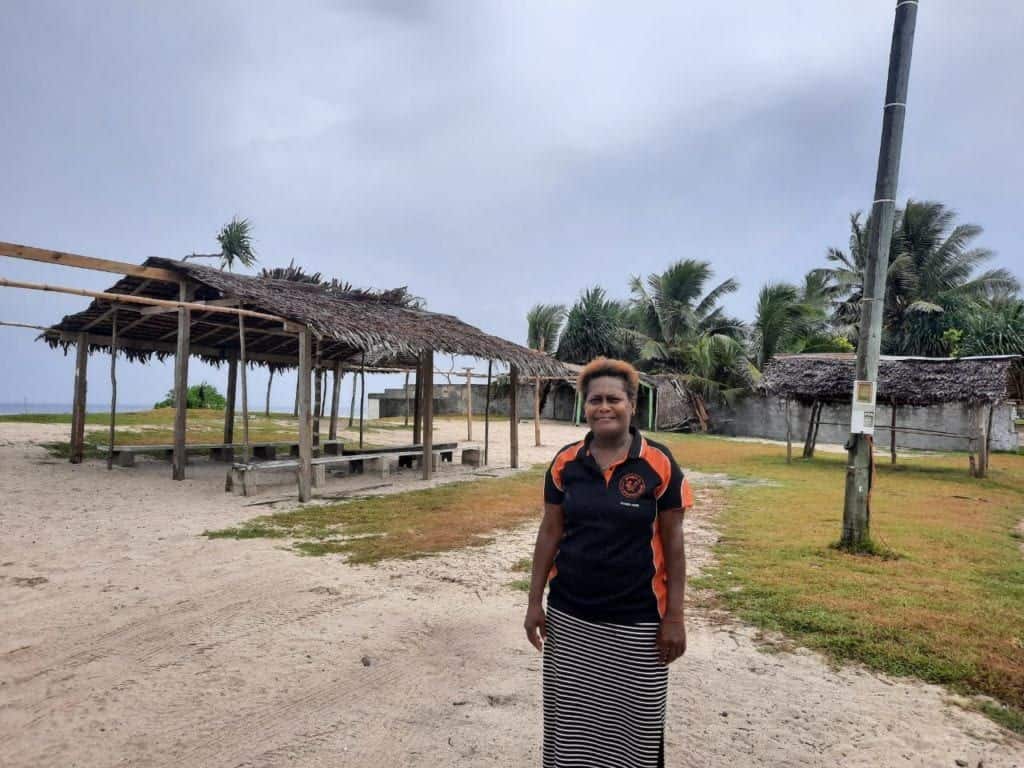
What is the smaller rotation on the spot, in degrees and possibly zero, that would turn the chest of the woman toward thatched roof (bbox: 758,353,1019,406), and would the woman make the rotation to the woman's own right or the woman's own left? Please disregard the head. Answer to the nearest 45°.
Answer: approximately 135° to the woman's own left

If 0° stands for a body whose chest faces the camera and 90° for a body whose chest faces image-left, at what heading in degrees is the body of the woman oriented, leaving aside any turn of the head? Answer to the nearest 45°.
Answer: approximately 0°

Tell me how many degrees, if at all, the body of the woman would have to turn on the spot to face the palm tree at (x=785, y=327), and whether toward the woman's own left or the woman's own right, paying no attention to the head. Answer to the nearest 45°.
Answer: approximately 180°

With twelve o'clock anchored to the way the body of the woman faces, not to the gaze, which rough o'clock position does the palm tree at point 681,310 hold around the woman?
The palm tree is roughly at 6 o'clock from the woman.

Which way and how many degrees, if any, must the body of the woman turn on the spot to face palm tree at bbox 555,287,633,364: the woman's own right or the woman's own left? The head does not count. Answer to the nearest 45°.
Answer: approximately 180°

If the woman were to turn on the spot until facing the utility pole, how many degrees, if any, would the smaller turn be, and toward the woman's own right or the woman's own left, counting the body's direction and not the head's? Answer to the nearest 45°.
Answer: approximately 135° to the woman's own left

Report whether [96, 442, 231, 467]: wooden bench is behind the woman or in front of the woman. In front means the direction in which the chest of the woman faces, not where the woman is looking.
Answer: behind

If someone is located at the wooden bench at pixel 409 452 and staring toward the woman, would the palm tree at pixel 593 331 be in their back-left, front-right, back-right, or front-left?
back-left

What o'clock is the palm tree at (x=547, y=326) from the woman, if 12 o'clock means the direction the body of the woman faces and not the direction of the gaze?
The palm tree is roughly at 6 o'clock from the woman.

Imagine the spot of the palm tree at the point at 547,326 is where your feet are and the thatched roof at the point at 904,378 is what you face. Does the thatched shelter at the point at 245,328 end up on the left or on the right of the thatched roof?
right

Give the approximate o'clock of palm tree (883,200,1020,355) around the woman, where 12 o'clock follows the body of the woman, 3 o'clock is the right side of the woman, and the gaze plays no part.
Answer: The palm tree is roughly at 7 o'clock from the woman.
